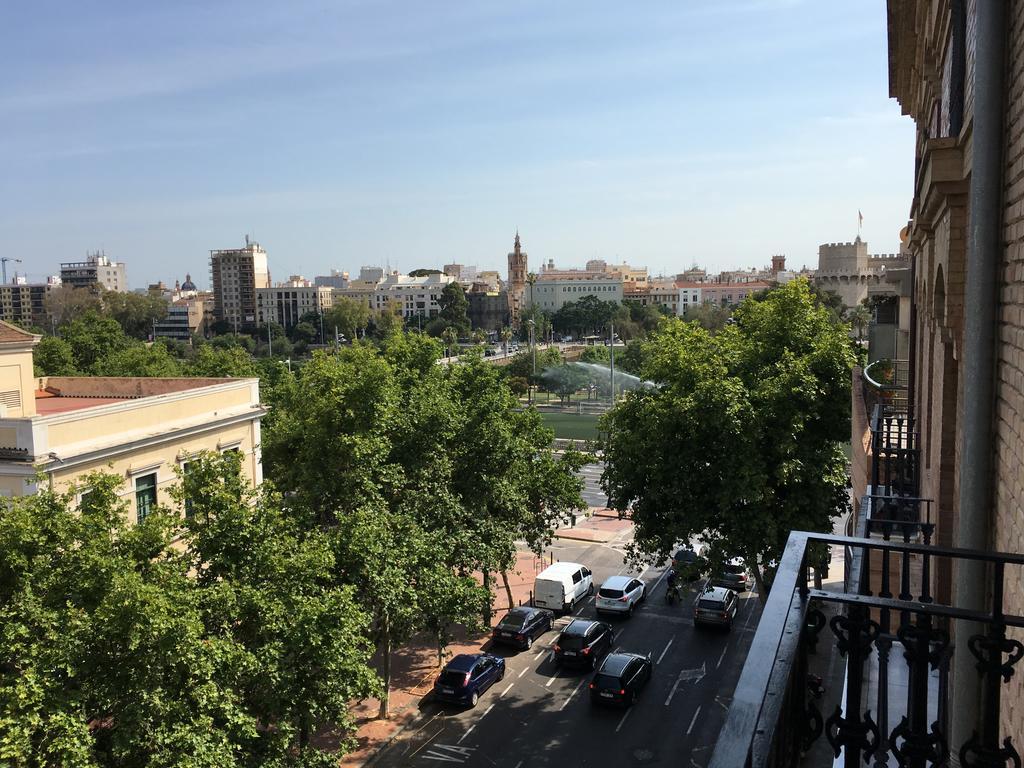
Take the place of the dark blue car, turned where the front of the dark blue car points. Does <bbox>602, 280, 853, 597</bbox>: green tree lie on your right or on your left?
on your right

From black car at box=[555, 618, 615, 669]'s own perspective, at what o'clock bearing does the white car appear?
The white car is roughly at 11 o'clock from the black car.

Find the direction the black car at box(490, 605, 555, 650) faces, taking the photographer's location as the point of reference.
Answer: facing away from the viewer and to the right of the viewer

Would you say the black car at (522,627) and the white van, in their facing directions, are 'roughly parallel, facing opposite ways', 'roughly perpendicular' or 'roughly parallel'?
roughly parallel

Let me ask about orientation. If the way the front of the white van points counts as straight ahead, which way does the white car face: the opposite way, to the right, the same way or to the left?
the same way

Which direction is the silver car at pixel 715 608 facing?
away from the camera

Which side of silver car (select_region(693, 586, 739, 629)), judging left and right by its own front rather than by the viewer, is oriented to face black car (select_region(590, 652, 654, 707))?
back

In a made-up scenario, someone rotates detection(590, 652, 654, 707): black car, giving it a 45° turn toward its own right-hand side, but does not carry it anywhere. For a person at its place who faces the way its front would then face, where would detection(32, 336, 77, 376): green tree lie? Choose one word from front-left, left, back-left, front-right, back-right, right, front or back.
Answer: back-left

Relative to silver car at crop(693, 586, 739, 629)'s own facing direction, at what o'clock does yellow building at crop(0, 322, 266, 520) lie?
The yellow building is roughly at 8 o'clock from the silver car.

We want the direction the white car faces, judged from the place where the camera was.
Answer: facing away from the viewer and to the right of the viewer

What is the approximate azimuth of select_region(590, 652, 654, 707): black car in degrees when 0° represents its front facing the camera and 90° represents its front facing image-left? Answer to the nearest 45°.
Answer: approximately 225°

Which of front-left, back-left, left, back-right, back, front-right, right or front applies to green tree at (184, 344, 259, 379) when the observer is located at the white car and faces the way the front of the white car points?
left

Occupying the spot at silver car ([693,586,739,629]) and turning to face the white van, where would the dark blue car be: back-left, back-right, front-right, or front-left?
front-left

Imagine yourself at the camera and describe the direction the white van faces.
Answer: facing away from the viewer and to the right of the viewer

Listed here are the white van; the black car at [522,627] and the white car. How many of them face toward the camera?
0

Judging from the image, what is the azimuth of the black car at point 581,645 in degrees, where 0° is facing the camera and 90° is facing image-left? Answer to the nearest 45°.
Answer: approximately 225°

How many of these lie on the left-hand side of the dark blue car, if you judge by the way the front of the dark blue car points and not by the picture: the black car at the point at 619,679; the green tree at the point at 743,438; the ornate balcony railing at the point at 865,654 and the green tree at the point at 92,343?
1
